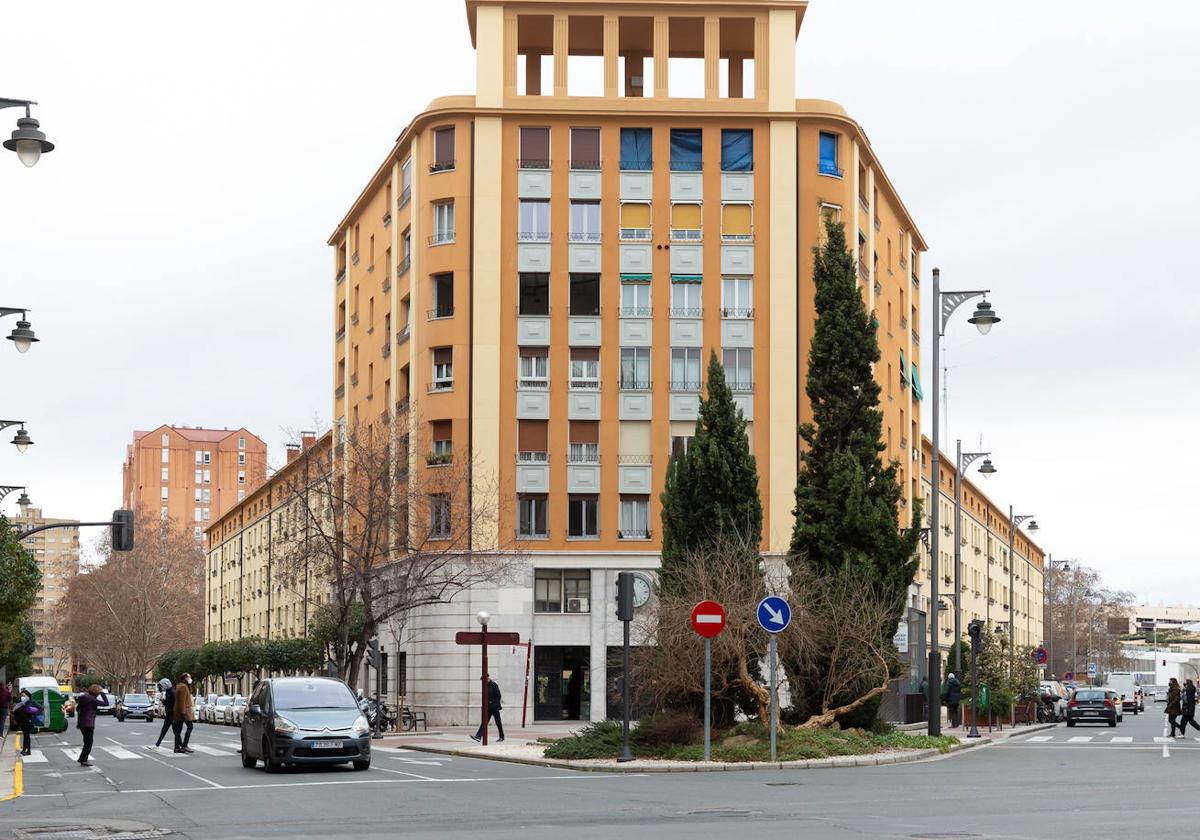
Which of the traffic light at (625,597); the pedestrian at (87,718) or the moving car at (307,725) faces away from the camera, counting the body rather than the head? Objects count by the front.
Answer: the traffic light

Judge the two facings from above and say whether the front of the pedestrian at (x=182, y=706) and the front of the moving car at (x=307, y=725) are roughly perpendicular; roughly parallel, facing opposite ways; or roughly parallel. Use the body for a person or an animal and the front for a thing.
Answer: roughly perpendicular

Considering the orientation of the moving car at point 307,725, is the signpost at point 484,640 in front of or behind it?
behind

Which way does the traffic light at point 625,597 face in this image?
away from the camera
